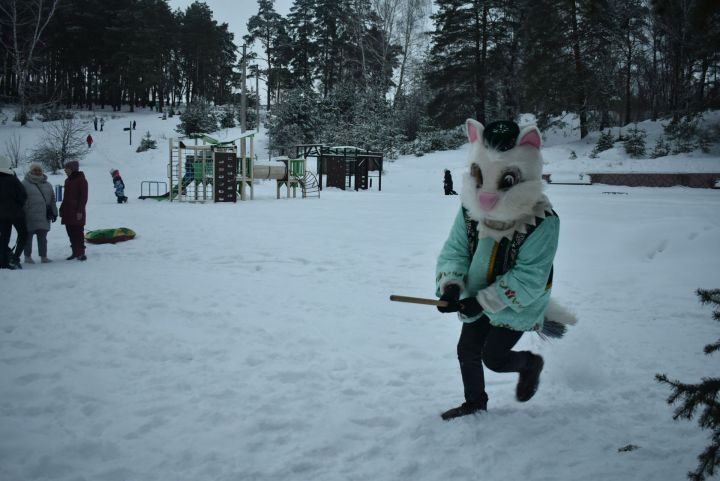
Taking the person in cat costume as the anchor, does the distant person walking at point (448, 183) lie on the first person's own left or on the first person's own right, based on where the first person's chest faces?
on the first person's own right

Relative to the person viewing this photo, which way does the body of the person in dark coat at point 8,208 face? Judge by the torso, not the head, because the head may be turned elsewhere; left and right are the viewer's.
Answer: facing away from the viewer

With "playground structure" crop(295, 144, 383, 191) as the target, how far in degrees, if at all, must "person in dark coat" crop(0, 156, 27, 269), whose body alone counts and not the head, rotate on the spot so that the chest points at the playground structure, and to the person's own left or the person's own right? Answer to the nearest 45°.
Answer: approximately 45° to the person's own right

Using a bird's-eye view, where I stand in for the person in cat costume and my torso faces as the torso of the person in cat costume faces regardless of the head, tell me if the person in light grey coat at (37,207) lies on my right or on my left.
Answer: on my right

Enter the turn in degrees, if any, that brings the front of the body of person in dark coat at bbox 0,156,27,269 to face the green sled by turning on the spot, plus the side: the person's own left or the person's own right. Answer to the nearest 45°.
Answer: approximately 45° to the person's own right

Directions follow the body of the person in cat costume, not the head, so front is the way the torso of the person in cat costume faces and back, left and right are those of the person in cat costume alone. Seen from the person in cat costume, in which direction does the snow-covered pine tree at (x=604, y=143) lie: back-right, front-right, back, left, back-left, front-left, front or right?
back-right

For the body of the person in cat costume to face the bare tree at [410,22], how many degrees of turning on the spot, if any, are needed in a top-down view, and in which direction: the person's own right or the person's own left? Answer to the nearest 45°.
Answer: approximately 135° to the person's own right

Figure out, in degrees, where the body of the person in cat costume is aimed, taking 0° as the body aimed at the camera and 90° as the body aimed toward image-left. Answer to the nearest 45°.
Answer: approximately 45°

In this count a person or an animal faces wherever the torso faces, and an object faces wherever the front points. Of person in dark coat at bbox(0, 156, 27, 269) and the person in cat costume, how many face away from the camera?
1

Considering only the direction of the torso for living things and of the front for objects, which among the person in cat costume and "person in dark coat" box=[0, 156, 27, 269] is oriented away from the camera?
the person in dark coat

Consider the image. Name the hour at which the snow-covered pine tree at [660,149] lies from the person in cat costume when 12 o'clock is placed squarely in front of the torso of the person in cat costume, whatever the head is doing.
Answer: The snow-covered pine tree is roughly at 5 o'clock from the person in cat costume.

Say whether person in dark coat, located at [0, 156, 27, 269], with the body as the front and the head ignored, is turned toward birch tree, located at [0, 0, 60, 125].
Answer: yes
